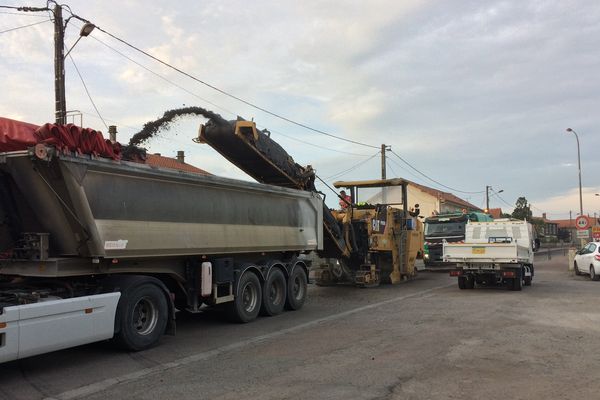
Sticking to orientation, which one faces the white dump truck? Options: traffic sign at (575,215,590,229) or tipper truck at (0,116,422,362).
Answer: the traffic sign

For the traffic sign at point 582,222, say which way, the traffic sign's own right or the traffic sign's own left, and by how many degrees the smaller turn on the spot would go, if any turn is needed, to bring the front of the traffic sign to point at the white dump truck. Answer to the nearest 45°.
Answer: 0° — it already faces it

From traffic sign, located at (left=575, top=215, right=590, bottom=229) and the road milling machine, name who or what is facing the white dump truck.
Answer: the traffic sign

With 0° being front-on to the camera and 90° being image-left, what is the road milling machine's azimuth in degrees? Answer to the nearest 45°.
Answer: approximately 45°

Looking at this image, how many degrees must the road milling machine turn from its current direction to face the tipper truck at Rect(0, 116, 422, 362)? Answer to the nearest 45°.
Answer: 0° — it already faces it

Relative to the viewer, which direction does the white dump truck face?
away from the camera

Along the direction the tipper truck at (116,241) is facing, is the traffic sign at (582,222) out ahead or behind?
behind

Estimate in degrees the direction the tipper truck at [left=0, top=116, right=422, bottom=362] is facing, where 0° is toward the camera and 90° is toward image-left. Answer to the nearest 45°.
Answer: approximately 45°

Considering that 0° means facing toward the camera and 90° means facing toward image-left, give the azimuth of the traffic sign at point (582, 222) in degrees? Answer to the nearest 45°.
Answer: approximately 0°

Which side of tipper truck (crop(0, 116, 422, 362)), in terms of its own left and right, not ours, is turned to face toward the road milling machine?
back

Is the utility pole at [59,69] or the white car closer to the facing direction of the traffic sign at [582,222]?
the white car
